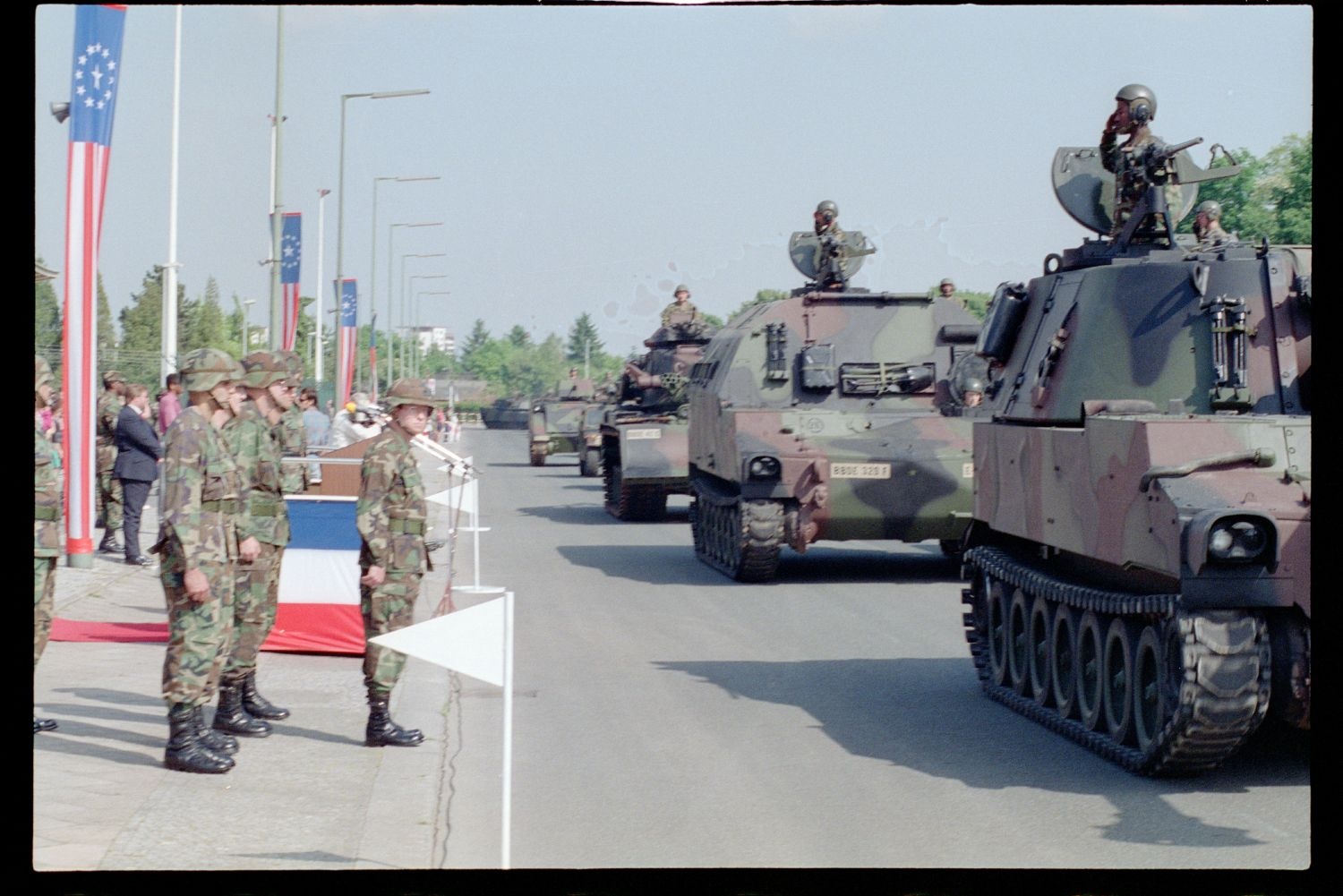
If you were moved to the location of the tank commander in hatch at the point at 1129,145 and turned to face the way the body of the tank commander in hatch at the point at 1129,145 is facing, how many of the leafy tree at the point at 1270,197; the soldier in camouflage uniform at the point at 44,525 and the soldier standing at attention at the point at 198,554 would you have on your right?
1

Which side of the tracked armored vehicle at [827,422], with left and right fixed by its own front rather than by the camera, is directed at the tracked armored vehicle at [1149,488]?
front

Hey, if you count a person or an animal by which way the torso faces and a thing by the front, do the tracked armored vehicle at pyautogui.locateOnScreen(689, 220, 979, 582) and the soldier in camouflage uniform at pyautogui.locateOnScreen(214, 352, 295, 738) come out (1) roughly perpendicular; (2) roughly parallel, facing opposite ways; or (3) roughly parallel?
roughly perpendicular

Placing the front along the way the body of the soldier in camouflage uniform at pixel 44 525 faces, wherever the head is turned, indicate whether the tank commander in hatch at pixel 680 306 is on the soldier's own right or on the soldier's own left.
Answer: on the soldier's own left

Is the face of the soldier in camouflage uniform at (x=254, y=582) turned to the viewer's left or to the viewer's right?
to the viewer's right

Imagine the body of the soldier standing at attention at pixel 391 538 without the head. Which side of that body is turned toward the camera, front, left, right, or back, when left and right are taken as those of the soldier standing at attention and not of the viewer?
right

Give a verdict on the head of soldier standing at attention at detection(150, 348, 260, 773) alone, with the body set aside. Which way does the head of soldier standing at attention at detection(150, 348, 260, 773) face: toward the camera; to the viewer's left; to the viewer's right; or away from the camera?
to the viewer's right

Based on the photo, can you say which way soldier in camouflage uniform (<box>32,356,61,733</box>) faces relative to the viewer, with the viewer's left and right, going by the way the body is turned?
facing to the right of the viewer

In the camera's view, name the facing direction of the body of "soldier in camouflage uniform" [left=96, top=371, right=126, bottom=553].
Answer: to the viewer's right

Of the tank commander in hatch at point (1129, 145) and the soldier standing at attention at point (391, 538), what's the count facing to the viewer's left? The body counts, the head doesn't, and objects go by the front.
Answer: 1

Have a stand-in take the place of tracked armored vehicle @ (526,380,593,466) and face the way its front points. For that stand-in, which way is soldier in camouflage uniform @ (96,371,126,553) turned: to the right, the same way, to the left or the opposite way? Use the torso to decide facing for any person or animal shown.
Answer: to the left

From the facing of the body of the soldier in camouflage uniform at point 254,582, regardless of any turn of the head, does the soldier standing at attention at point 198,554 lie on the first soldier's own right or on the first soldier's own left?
on the first soldier's own right

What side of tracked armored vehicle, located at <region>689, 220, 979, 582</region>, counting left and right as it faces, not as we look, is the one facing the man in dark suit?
right
